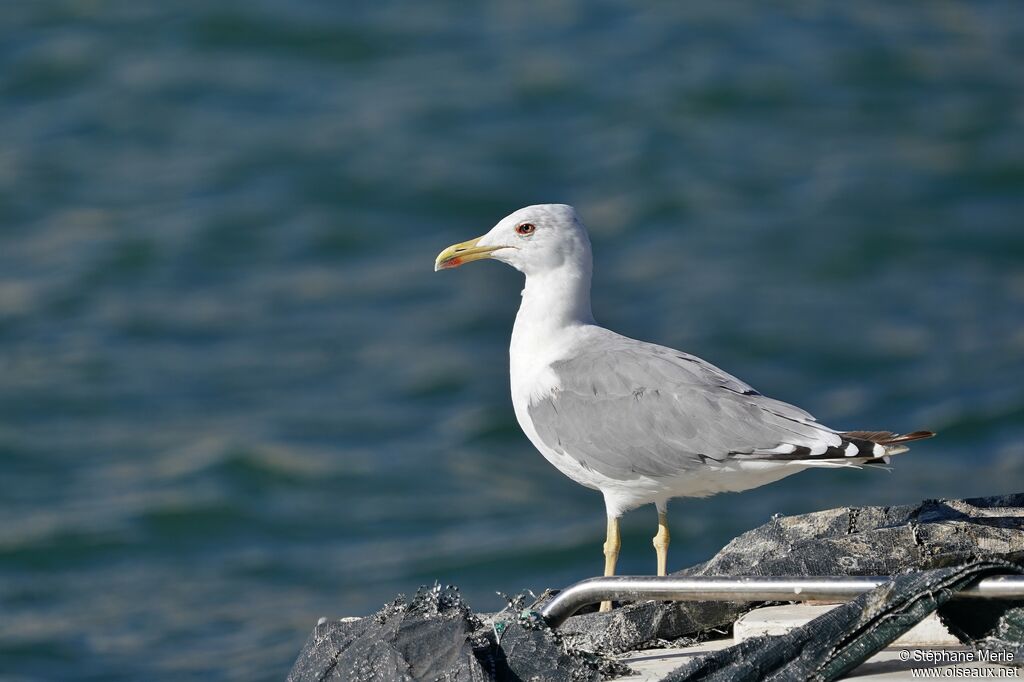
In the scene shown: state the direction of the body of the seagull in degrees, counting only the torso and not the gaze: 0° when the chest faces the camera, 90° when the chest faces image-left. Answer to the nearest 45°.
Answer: approximately 90°
